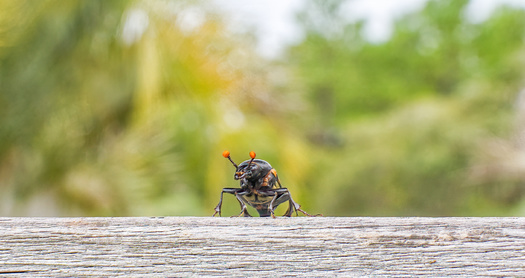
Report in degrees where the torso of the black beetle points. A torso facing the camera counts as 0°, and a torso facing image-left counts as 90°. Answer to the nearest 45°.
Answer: approximately 45°
